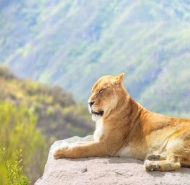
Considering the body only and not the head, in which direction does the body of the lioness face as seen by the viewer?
to the viewer's left
